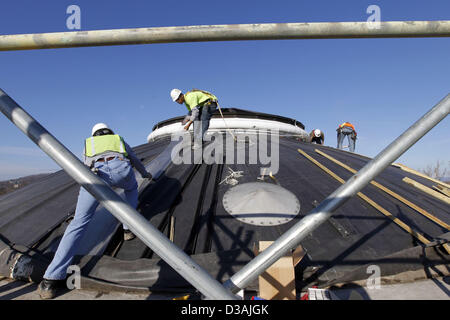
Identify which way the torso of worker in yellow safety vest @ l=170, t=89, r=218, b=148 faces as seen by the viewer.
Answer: to the viewer's left

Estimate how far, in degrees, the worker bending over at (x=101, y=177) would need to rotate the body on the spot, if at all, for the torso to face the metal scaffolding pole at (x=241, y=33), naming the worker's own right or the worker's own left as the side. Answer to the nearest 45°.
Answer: approximately 180°

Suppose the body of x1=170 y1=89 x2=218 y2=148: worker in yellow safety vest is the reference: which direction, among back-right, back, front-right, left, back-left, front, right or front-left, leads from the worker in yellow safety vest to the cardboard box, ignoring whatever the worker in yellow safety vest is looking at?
left

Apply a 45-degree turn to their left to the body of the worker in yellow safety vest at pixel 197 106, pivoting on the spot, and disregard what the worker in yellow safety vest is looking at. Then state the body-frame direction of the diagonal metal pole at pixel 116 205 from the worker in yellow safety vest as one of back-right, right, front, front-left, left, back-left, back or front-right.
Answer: front-left

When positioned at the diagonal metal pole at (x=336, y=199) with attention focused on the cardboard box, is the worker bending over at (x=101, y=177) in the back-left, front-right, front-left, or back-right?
front-left

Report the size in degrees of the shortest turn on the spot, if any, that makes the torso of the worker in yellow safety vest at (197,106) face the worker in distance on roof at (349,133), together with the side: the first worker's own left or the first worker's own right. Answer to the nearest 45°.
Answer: approximately 135° to the first worker's own right

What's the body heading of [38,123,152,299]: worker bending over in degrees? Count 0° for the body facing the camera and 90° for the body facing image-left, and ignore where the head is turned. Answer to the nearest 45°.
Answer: approximately 180°

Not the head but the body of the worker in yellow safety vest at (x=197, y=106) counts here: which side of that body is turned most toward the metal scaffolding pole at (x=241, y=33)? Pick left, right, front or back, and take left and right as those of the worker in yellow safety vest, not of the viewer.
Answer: left

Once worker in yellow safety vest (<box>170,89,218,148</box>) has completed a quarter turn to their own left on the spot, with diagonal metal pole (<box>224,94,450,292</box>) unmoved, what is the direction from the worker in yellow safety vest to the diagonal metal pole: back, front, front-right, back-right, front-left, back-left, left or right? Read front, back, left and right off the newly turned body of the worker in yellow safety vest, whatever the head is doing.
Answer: front

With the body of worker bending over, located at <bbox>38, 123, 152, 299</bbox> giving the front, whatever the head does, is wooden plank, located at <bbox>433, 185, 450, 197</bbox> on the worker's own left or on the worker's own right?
on the worker's own right

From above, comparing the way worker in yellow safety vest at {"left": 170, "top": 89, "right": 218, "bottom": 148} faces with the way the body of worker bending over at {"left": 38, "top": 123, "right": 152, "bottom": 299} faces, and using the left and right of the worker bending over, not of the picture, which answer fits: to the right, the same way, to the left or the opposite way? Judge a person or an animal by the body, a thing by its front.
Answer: to the left

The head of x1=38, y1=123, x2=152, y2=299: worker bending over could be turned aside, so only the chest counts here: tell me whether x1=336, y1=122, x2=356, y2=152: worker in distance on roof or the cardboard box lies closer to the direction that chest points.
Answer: the worker in distance on roof

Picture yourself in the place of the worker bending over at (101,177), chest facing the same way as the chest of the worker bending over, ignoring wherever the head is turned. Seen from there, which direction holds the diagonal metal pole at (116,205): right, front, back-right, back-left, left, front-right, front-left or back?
back

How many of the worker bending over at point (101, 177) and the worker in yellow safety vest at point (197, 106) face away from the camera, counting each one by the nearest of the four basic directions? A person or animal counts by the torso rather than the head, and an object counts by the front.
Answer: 1

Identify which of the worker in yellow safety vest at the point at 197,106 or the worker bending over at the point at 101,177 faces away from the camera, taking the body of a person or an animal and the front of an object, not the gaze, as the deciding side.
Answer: the worker bending over
